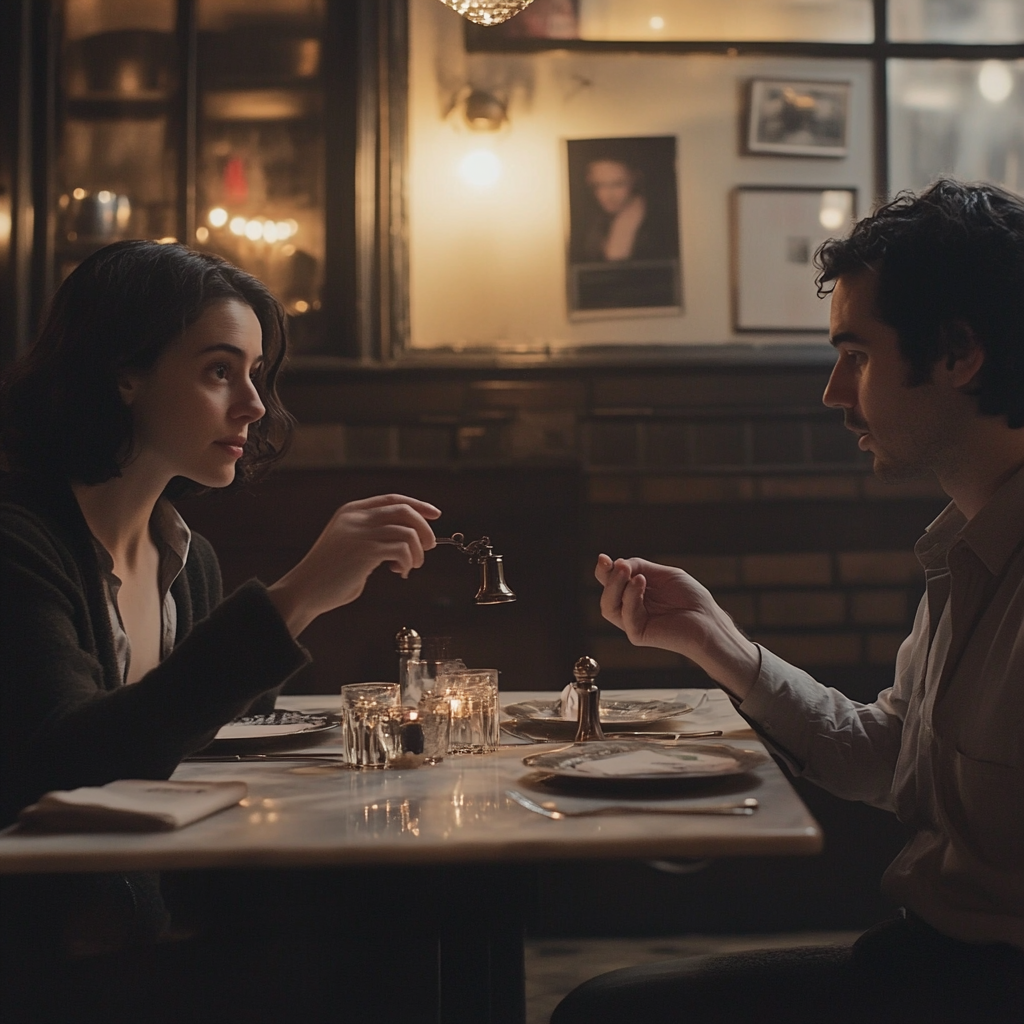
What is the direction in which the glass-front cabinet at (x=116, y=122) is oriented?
toward the camera

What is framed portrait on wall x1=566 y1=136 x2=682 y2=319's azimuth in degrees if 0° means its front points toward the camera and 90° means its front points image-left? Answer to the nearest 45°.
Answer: approximately 0°

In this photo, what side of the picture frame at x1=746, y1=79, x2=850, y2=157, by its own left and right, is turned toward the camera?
front

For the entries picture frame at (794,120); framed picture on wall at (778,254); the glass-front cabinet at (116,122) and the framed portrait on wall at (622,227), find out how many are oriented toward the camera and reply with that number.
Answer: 4

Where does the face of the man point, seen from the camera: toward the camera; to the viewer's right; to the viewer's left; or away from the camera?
to the viewer's left

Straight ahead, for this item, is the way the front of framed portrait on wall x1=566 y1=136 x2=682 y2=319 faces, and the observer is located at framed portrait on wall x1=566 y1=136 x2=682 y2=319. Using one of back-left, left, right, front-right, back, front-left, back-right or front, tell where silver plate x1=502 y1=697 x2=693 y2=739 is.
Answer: front

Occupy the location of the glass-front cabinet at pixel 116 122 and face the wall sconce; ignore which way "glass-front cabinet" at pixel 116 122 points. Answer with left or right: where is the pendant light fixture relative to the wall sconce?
right

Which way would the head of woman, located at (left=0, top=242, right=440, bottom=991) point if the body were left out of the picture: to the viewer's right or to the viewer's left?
to the viewer's right

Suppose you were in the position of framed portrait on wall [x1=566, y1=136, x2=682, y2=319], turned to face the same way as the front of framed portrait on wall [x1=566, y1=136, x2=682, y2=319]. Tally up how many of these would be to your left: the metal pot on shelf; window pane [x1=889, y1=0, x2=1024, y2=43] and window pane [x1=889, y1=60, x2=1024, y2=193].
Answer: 2

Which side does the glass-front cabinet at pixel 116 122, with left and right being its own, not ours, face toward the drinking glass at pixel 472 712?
front

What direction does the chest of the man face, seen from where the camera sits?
to the viewer's left

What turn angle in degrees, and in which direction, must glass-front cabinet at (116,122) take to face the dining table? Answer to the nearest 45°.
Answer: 0° — it already faces it
